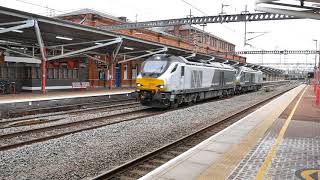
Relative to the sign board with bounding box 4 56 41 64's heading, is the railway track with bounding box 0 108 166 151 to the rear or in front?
in front

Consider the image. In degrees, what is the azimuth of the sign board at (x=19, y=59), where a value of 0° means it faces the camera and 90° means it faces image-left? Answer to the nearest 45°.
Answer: approximately 315°

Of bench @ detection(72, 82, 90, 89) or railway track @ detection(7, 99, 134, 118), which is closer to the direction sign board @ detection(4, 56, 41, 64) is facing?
the railway track

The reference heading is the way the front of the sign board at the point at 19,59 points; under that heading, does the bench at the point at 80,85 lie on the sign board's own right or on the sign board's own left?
on the sign board's own left
